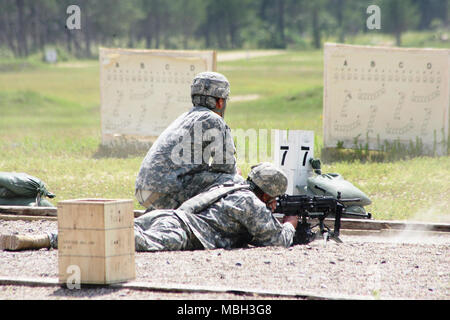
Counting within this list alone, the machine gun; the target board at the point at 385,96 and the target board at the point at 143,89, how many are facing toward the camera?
2

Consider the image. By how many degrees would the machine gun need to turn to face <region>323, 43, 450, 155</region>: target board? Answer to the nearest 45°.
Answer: approximately 90° to its left

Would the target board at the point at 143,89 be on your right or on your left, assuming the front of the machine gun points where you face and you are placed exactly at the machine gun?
on your left

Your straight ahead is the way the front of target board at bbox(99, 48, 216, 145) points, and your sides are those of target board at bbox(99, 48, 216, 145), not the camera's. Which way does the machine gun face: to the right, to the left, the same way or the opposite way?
to the left

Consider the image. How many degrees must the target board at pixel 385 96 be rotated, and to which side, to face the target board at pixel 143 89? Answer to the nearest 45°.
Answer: approximately 90° to its right

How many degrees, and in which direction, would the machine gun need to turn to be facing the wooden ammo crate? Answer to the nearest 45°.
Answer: approximately 135° to its right

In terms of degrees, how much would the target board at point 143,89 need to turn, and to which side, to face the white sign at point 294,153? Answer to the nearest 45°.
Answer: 0° — it already faces it

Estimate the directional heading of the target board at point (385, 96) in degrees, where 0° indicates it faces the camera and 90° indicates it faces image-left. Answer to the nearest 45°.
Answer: approximately 0°

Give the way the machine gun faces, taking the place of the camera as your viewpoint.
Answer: facing to the right of the viewer
